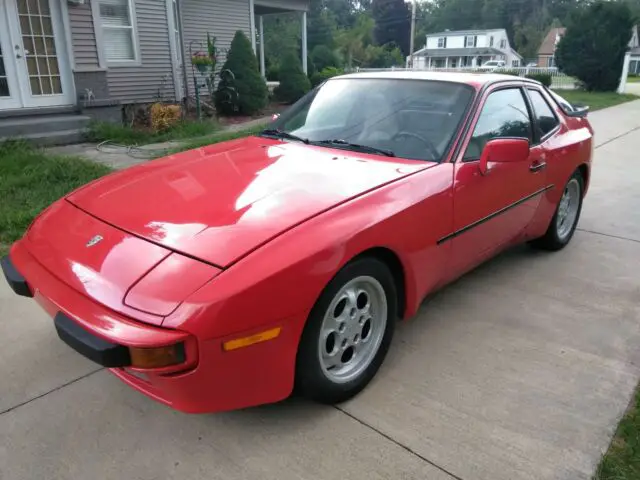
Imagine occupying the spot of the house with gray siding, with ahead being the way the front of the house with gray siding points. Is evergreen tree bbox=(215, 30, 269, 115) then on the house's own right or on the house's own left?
on the house's own left

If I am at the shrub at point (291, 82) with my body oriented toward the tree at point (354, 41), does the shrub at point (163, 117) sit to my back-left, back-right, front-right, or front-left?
back-left

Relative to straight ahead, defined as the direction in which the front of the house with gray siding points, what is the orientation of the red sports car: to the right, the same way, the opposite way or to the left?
to the right

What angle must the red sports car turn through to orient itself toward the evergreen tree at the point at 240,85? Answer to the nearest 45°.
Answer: approximately 135° to its right

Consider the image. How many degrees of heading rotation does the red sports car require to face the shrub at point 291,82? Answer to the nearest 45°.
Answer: approximately 135° to its right

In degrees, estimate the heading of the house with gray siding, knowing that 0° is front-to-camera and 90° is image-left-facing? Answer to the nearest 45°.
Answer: approximately 315°

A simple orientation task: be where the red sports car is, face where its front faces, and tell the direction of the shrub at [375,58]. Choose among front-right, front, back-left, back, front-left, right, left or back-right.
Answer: back-right

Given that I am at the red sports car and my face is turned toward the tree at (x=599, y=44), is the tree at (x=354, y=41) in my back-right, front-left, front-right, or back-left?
front-left

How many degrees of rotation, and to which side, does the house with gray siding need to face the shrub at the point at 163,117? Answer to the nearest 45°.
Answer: approximately 45° to its left

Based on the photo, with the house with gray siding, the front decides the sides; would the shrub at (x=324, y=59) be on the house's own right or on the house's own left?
on the house's own left

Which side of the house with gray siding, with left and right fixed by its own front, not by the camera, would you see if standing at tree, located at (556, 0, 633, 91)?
left

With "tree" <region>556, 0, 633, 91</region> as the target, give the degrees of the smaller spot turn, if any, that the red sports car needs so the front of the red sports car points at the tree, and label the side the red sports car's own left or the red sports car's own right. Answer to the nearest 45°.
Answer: approximately 180°

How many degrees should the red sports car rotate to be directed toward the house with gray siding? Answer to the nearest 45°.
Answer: approximately 90° to its right

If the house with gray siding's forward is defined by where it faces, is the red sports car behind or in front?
in front

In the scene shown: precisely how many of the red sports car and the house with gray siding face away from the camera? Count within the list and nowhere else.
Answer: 0
